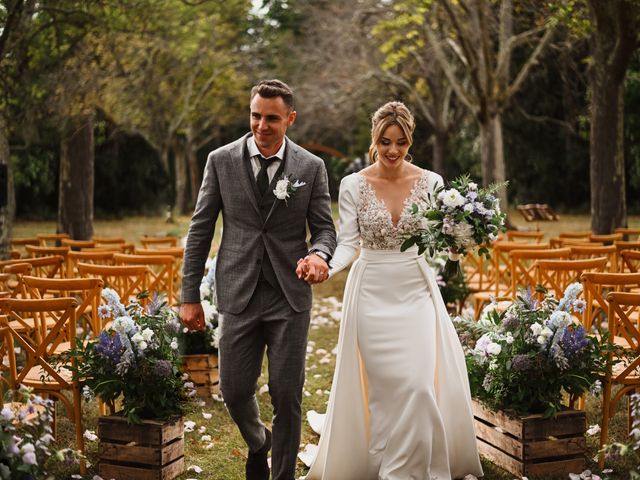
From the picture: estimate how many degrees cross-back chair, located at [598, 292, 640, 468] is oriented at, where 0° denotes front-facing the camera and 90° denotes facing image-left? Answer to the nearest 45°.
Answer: approximately 180°

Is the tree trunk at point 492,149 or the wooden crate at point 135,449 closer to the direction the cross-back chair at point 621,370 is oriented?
the tree trunk

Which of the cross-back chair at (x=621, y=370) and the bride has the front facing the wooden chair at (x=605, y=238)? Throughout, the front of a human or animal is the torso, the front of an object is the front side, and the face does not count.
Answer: the cross-back chair

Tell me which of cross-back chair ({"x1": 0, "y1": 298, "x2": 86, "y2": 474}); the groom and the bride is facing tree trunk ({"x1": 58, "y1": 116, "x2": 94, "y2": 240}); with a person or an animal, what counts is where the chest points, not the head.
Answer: the cross-back chair

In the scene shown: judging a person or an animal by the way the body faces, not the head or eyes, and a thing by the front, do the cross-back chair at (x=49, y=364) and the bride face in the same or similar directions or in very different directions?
very different directions

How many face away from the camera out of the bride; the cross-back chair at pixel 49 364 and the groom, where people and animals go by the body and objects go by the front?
1

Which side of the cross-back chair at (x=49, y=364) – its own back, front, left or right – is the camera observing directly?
back

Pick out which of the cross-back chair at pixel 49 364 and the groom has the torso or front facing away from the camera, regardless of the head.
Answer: the cross-back chair

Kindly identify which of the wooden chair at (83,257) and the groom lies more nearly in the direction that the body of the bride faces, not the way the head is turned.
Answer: the groom

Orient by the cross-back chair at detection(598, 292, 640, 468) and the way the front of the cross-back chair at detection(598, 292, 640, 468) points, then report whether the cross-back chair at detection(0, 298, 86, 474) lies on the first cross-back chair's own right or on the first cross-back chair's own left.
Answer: on the first cross-back chair's own left

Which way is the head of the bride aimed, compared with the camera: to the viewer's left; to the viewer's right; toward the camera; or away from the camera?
toward the camera

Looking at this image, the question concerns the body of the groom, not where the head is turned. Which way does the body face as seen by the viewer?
toward the camera

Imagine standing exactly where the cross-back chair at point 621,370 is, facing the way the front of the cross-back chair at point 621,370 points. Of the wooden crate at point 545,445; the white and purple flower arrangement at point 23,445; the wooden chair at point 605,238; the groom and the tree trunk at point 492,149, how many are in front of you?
2

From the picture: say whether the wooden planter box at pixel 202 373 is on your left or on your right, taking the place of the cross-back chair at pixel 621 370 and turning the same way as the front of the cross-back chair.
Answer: on your left

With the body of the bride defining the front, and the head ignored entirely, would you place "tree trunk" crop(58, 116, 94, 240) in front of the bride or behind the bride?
behind

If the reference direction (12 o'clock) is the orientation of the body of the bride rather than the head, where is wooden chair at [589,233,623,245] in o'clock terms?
The wooden chair is roughly at 7 o'clock from the bride.

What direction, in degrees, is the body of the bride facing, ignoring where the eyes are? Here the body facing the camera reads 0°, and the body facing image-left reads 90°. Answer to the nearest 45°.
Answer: approximately 0°

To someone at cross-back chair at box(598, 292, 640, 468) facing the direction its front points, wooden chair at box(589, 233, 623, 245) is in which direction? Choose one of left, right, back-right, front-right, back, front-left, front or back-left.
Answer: front
